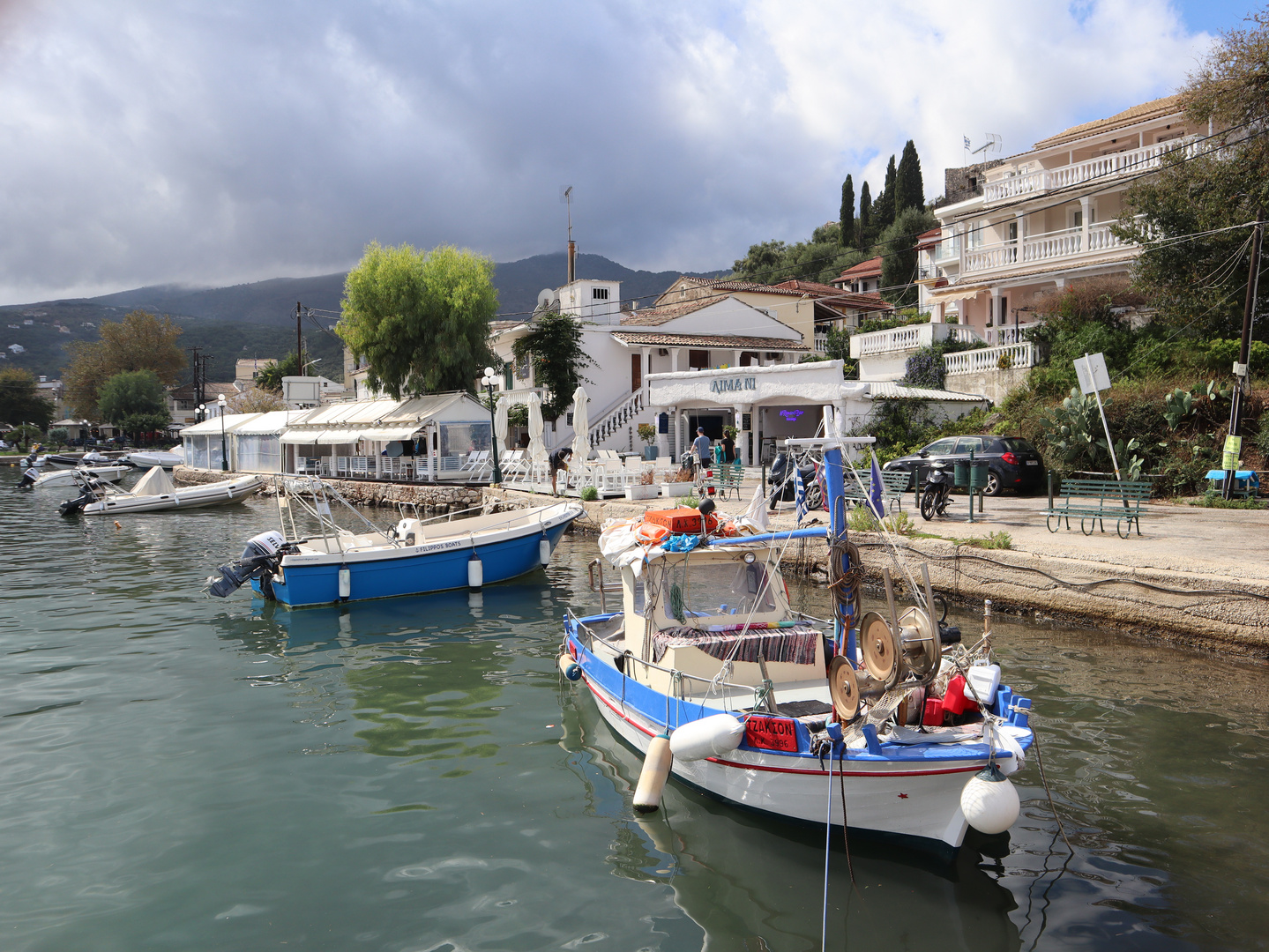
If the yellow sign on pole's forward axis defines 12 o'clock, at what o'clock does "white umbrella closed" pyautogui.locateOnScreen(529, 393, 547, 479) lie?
The white umbrella closed is roughly at 3 o'clock from the yellow sign on pole.

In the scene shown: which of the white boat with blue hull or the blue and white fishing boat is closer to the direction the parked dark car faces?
the white boat with blue hull

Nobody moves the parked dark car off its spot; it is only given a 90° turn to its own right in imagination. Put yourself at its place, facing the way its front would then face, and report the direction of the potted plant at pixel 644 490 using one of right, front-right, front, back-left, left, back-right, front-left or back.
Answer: back-left

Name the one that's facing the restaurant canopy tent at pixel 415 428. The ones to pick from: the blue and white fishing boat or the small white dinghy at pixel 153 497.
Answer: the small white dinghy

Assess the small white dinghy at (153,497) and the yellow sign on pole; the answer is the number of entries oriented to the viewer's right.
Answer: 1

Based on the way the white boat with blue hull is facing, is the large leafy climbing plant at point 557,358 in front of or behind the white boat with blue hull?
in front

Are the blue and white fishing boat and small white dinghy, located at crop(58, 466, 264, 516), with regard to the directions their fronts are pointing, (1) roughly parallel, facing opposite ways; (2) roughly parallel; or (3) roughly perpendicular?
roughly perpendicular

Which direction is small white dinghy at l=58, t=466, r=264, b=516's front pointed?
to the viewer's right

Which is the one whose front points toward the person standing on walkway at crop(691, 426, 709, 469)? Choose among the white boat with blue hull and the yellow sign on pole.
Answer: the white boat with blue hull
